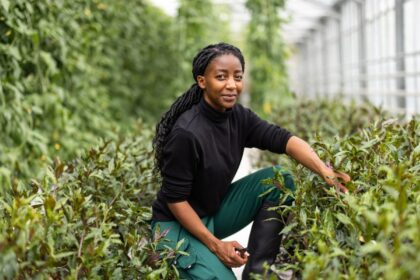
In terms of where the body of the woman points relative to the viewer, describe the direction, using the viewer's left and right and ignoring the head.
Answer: facing the viewer and to the right of the viewer
